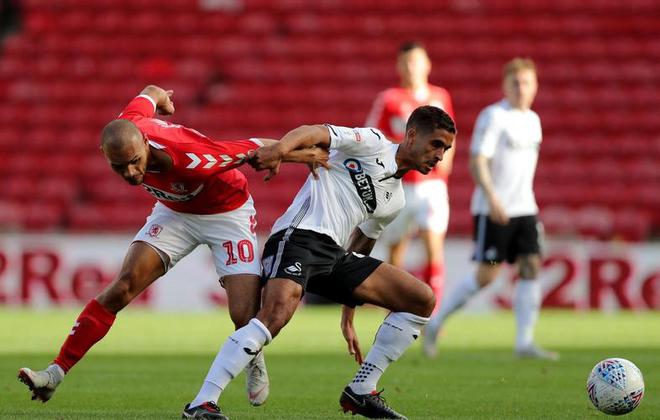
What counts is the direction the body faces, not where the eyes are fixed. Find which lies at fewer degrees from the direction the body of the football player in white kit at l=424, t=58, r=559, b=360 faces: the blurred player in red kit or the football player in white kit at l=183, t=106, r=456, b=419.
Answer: the football player in white kit

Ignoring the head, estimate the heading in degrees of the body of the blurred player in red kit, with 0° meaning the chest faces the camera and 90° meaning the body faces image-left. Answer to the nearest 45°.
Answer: approximately 0°

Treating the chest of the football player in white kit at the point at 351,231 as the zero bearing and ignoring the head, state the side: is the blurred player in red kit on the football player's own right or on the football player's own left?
on the football player's own left

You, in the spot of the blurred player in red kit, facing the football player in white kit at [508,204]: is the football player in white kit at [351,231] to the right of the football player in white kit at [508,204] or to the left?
right

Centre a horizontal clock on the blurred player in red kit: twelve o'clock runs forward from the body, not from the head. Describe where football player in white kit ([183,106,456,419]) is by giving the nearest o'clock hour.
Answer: The football player in white kit is roughly at 12 o'clock from the blurred player in red kit.
